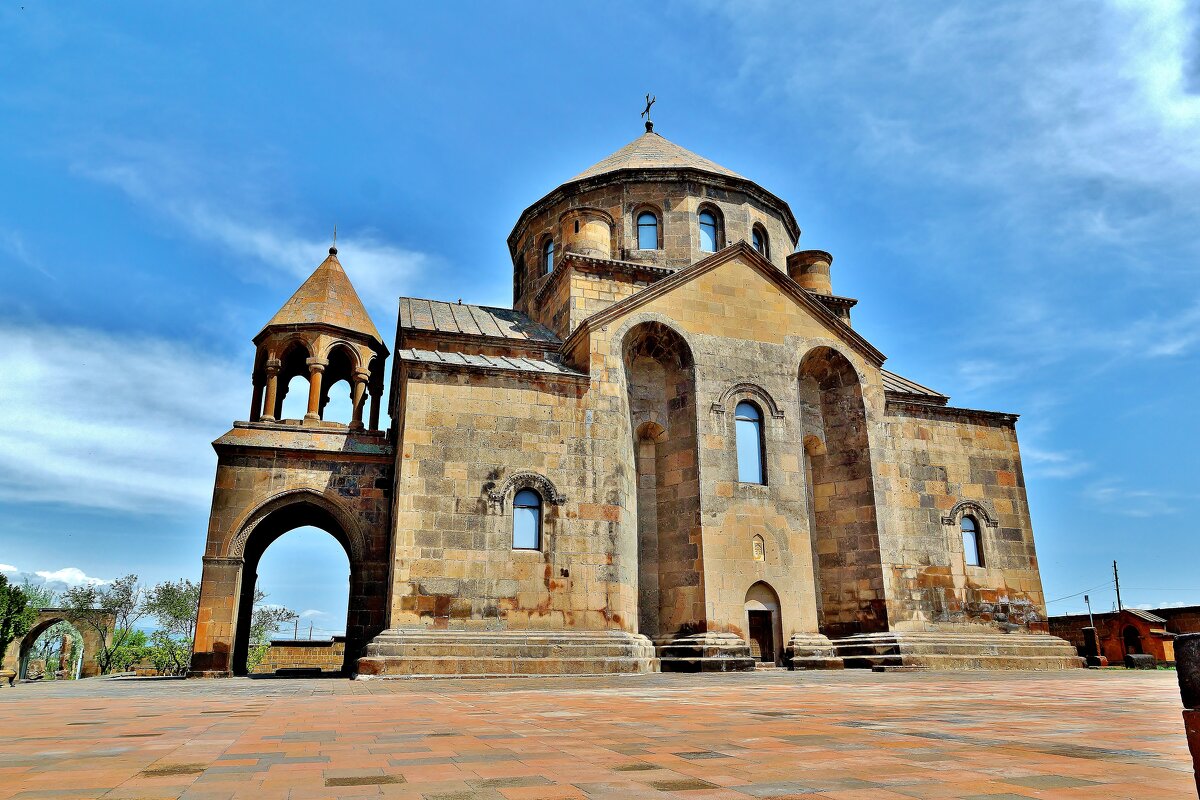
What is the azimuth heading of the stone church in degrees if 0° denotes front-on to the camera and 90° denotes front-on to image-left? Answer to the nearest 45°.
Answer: approximately 0°

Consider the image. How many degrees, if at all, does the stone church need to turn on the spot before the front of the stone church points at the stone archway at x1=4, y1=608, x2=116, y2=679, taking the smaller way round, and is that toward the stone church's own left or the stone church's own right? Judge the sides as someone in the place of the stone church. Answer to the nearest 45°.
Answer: approximately 45° to the stone church's own right

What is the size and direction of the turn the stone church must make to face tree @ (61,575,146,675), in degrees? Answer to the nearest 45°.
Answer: approximately 45° to its right

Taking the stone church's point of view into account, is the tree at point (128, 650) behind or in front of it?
in front

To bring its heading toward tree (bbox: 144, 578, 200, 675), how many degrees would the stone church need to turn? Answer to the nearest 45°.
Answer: approximately 45° to its right
